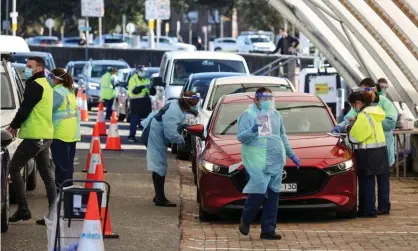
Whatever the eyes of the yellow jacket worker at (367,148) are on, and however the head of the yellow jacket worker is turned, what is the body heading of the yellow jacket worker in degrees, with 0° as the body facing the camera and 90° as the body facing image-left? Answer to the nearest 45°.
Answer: approximately 135°

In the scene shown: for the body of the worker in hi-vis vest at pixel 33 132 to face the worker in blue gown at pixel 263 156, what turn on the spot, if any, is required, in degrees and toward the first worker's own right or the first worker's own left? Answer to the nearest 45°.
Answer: approximately 135° to the first worker's own left

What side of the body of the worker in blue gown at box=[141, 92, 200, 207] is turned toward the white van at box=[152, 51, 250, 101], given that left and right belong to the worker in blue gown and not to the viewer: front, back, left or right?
left

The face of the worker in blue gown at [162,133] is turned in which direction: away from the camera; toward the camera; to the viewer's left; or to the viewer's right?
to the viewer's right

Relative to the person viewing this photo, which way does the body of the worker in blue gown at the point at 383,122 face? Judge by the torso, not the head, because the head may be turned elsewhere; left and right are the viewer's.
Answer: facing to the left of the viewer

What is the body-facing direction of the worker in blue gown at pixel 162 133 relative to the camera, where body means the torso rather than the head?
to the viewer's right
